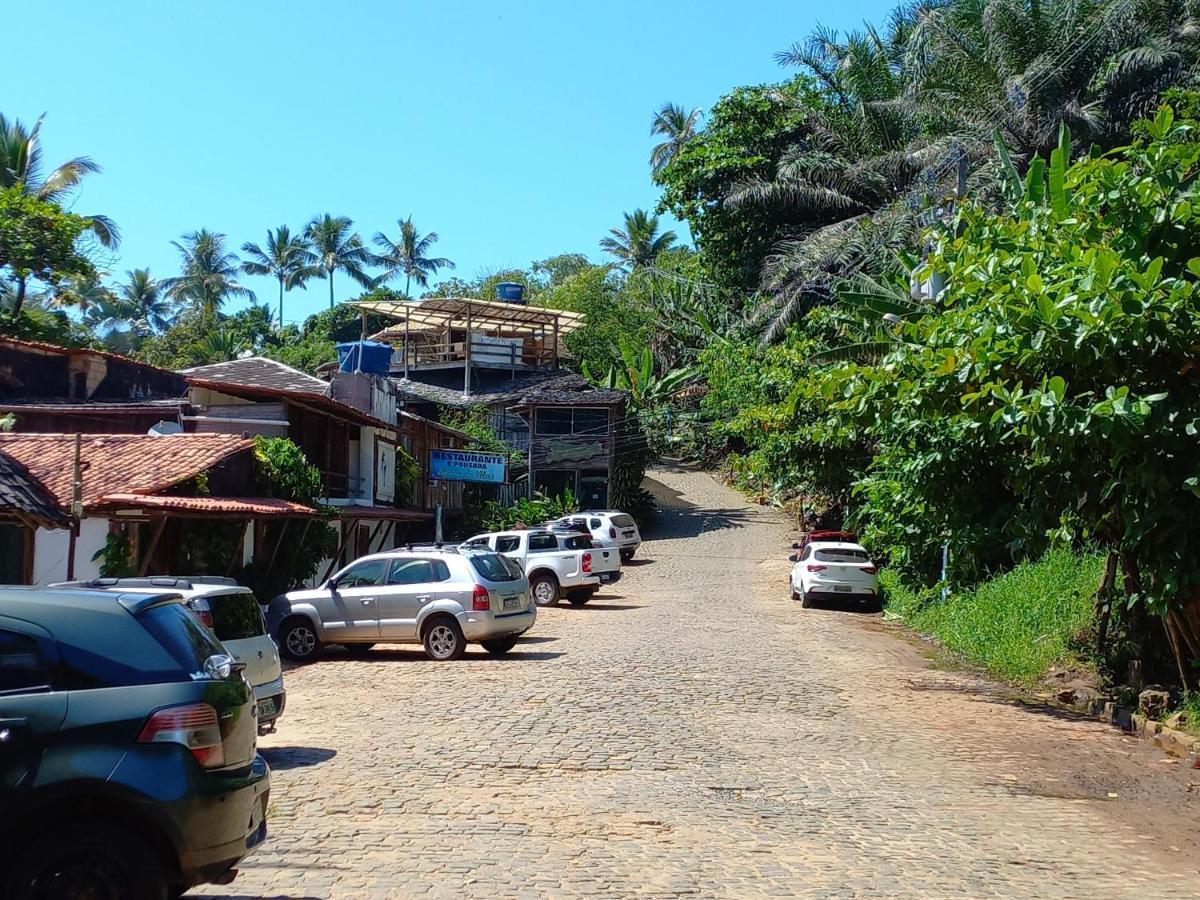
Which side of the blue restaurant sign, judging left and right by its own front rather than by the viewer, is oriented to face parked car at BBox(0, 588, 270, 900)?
front

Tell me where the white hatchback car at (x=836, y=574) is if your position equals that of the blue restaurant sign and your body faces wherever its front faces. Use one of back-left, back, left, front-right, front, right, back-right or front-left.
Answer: front-left

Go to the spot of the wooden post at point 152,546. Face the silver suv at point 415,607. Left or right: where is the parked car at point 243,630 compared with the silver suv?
right

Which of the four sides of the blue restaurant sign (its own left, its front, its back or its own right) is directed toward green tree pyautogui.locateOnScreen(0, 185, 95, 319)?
right

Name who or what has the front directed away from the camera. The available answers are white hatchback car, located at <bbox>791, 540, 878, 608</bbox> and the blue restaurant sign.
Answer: the white hatchback car

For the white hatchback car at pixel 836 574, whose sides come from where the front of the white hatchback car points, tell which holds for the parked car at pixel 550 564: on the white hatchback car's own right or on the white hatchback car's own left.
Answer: on the white hatchback car's own left

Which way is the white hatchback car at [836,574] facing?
away from the camera

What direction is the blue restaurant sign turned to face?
toward the camera

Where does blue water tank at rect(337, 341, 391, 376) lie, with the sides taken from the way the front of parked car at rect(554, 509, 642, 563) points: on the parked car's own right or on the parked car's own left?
on the parked car's own left

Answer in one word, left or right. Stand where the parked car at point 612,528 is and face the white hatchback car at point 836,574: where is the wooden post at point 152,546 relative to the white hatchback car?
right

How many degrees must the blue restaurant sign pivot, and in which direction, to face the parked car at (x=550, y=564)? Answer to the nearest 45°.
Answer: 0° — it already faces it

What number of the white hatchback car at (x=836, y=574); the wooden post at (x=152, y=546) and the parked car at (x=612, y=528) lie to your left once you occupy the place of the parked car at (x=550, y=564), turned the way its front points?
1

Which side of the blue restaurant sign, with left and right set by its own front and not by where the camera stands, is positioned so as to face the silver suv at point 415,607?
front

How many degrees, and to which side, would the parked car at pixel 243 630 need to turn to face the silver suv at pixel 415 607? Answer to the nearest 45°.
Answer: approximately 90° to its right

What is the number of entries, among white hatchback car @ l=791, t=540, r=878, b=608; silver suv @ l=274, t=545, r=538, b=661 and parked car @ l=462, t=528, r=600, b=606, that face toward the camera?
0

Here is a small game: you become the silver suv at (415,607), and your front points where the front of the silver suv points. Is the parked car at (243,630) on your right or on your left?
on your left
